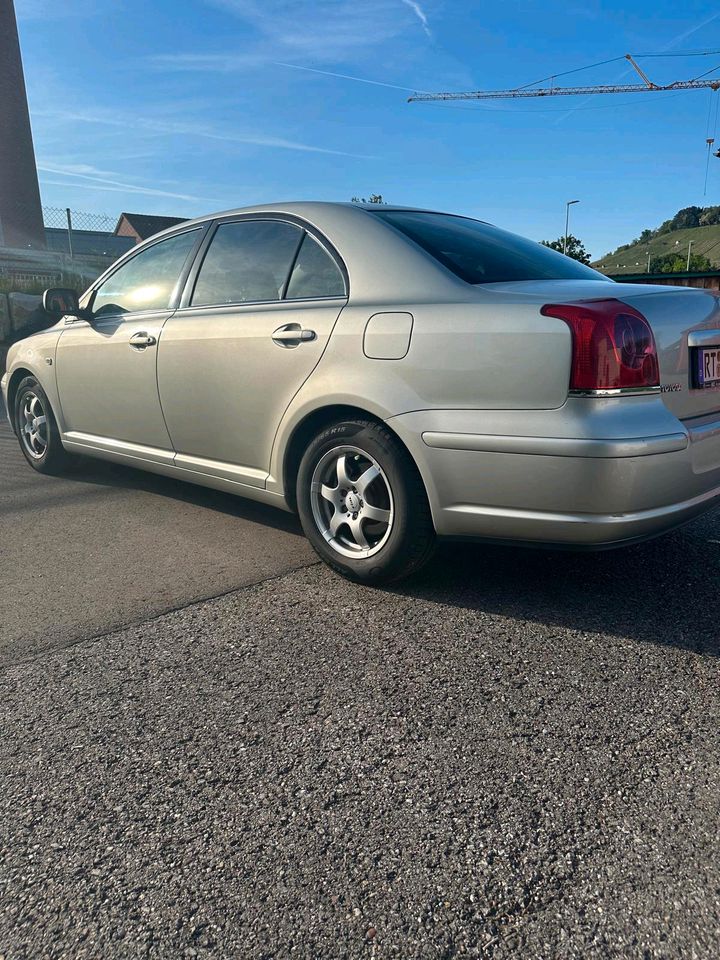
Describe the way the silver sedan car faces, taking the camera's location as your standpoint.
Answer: facing away from the viewer and to the left of the viewer
